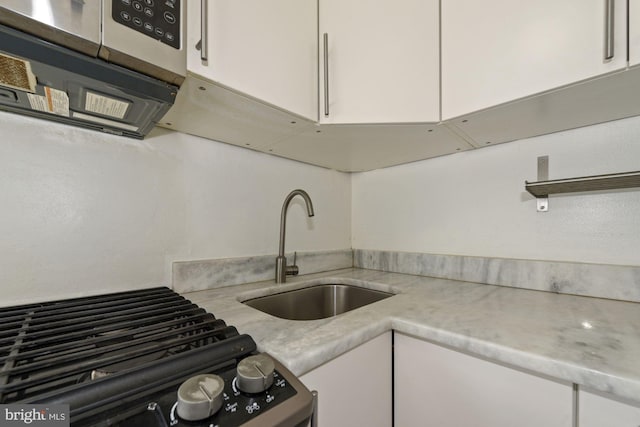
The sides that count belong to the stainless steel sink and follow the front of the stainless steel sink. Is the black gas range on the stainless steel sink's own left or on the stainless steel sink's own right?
on the stainless steel sink's own right

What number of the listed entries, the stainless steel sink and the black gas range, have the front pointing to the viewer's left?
0

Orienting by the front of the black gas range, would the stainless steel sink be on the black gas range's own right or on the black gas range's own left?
on the black gas range's own left

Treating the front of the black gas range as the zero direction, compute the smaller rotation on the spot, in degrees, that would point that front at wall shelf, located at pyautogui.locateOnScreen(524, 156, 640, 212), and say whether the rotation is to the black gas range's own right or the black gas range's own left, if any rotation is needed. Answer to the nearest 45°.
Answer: approximately 45° to the black gas range's own left

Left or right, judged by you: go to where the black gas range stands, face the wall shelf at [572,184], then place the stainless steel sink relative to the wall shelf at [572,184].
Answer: left

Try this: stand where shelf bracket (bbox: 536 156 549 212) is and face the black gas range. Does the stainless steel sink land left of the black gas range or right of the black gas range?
right

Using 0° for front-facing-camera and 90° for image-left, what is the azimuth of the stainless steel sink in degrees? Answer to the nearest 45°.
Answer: approximately 315°
